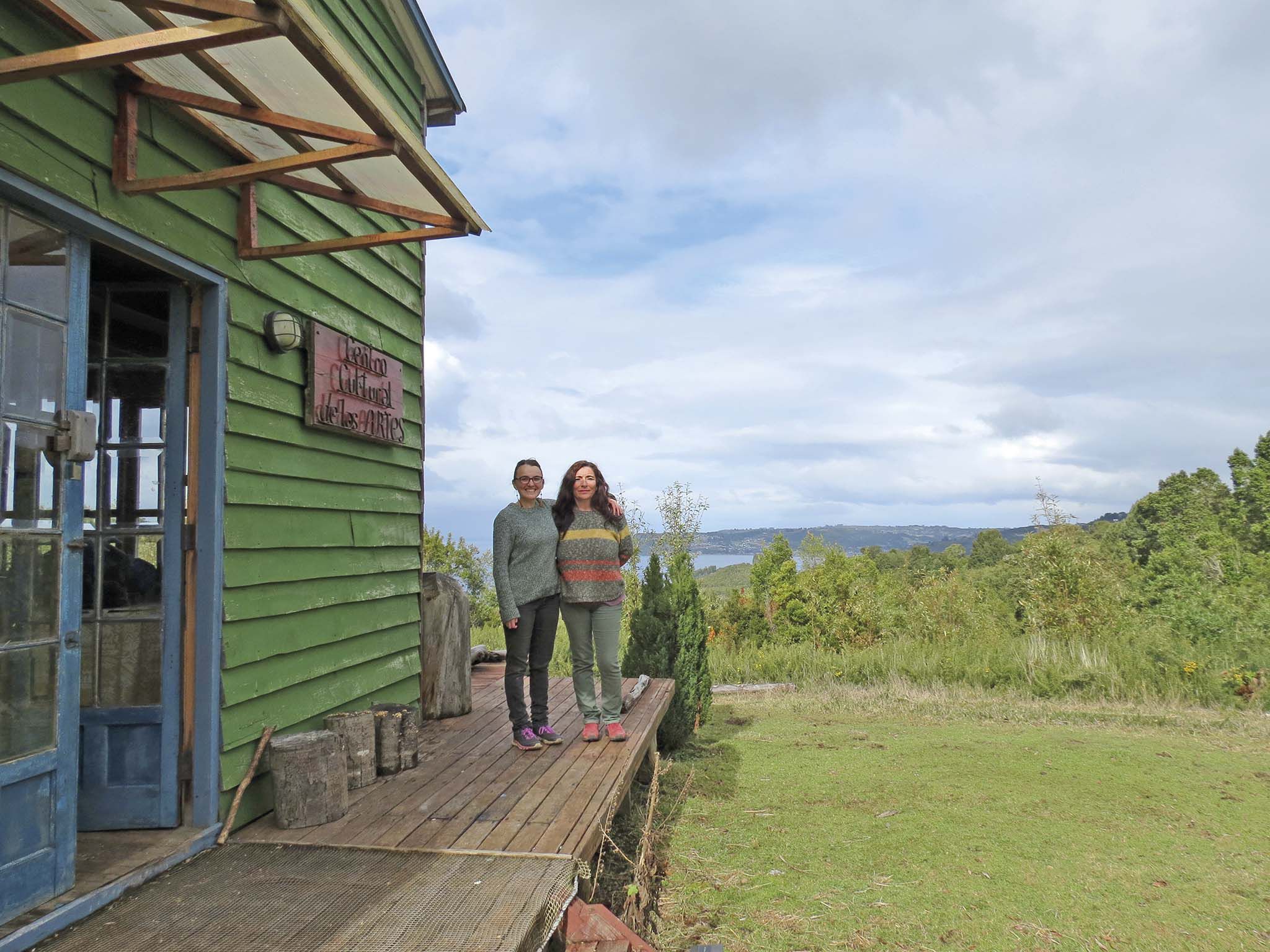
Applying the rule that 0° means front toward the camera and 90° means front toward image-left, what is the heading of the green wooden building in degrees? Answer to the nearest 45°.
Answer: approximately 315°

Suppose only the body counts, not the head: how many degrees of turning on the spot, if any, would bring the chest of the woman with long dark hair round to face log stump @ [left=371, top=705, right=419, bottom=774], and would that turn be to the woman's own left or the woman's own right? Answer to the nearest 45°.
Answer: approximately 90° to the woman's own right

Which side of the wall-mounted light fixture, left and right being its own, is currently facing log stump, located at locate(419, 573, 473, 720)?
left

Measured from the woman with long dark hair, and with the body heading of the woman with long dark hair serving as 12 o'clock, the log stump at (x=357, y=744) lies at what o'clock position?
The log stump is roughly at 2 o'clock from the woman with long dark hair.
